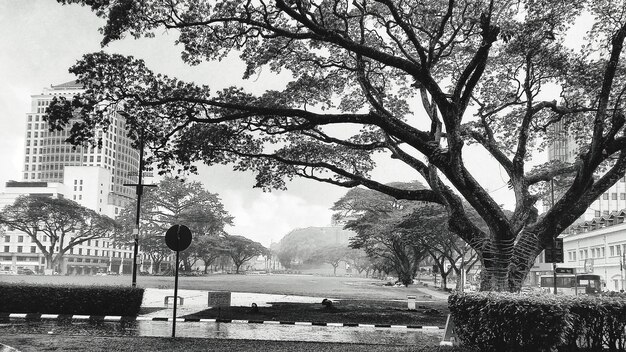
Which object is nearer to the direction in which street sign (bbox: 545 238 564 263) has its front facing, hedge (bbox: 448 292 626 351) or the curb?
the hedge

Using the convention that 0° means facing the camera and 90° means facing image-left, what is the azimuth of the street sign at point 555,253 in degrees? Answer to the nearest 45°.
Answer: approximately 0°

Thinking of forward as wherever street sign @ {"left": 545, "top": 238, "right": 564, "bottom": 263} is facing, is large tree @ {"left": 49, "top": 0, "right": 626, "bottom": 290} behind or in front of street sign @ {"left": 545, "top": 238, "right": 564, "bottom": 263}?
in front

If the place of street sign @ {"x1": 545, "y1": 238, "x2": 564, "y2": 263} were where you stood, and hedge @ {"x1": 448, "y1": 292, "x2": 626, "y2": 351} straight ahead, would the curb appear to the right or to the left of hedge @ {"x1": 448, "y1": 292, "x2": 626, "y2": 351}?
right

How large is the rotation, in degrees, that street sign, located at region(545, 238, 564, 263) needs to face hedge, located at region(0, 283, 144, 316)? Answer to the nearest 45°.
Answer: approximately 45° to its right

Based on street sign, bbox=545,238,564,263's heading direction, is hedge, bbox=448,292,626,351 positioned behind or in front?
in front

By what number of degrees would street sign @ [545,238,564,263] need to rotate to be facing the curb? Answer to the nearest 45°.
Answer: approximately 45° to its right

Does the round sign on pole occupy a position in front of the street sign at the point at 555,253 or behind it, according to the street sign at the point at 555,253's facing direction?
in front
